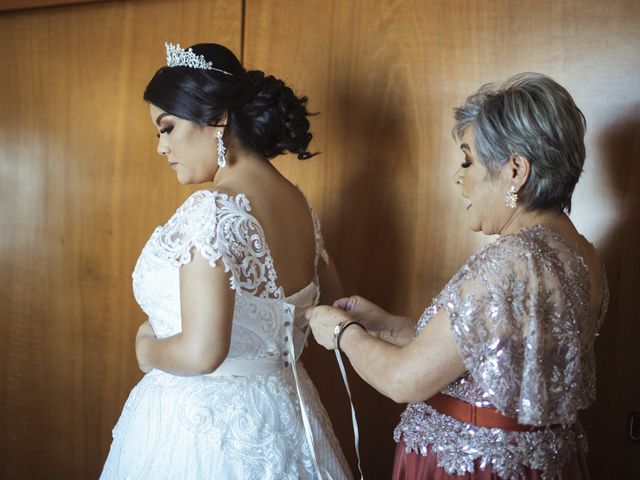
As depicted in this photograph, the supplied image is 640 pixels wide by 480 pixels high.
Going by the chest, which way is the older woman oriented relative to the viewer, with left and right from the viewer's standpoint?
facing to the left of the viewer

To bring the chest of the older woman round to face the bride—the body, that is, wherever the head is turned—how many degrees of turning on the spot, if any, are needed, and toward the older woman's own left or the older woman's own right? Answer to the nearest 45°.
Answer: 0° — they already face them

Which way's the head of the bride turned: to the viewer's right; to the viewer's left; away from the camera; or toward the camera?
to the viewer's left

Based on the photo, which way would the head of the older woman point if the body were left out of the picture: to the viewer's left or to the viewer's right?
to the viewer's left
